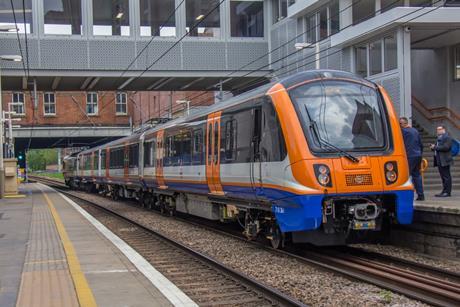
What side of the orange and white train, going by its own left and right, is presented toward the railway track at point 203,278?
right

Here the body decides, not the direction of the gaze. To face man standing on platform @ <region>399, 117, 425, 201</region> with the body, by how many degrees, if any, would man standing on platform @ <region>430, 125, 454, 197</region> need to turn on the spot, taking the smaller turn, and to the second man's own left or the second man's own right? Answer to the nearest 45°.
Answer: approximately 45° to the second man's own left

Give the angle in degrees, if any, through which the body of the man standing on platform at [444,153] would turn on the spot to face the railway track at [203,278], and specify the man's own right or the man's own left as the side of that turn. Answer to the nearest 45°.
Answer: approximately 45° to the man's own left

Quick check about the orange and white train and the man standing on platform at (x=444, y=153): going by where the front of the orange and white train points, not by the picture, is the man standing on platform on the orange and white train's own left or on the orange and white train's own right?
on the orange and white train's own left

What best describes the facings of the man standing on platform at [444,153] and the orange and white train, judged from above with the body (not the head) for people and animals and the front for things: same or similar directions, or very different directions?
very different directions

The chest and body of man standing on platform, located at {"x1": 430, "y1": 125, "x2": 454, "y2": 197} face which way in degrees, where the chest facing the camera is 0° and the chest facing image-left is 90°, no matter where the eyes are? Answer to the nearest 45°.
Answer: approximately 90°

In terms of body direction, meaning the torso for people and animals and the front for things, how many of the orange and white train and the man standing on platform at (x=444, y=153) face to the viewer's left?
1

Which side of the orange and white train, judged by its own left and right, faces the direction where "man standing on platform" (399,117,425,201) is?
front
